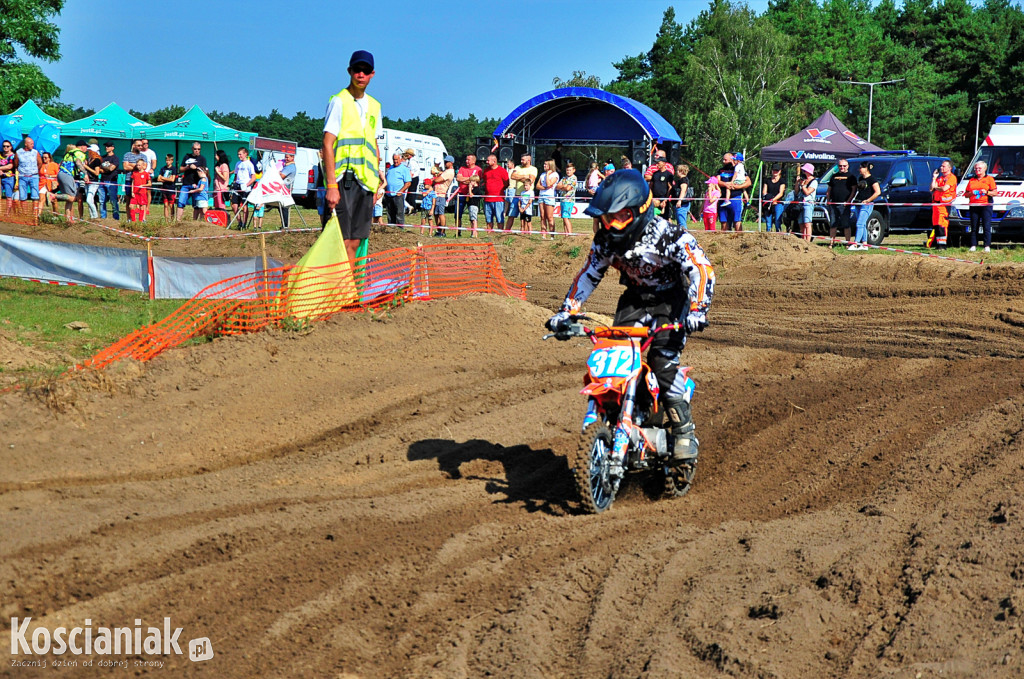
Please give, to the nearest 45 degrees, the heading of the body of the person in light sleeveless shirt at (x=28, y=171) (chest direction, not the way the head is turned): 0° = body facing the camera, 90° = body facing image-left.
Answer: approximately 0°

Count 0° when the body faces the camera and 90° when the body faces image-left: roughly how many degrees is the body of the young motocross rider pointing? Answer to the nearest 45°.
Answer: approximately 45°

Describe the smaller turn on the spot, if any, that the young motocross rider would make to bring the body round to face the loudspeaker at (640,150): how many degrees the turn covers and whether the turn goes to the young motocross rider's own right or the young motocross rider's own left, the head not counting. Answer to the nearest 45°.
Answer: approximately 135° to the young motocross rider's own right

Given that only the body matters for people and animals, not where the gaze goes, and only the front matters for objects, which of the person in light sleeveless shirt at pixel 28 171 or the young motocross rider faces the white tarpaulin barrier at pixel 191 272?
the person in light sleeveless shirt

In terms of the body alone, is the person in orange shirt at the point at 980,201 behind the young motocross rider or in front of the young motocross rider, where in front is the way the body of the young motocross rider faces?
behind

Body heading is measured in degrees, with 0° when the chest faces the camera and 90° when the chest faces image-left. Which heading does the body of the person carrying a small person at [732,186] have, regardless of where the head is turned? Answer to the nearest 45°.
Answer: approximately 0°

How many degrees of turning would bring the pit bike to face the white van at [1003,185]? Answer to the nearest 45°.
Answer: approximately 180°

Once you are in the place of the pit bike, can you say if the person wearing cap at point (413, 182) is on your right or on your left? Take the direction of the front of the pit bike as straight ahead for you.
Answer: on your right

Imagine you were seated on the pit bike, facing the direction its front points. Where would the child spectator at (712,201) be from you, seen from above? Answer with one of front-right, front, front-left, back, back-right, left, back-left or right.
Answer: back-right

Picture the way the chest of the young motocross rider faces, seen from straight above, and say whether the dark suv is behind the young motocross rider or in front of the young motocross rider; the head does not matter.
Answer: behind
